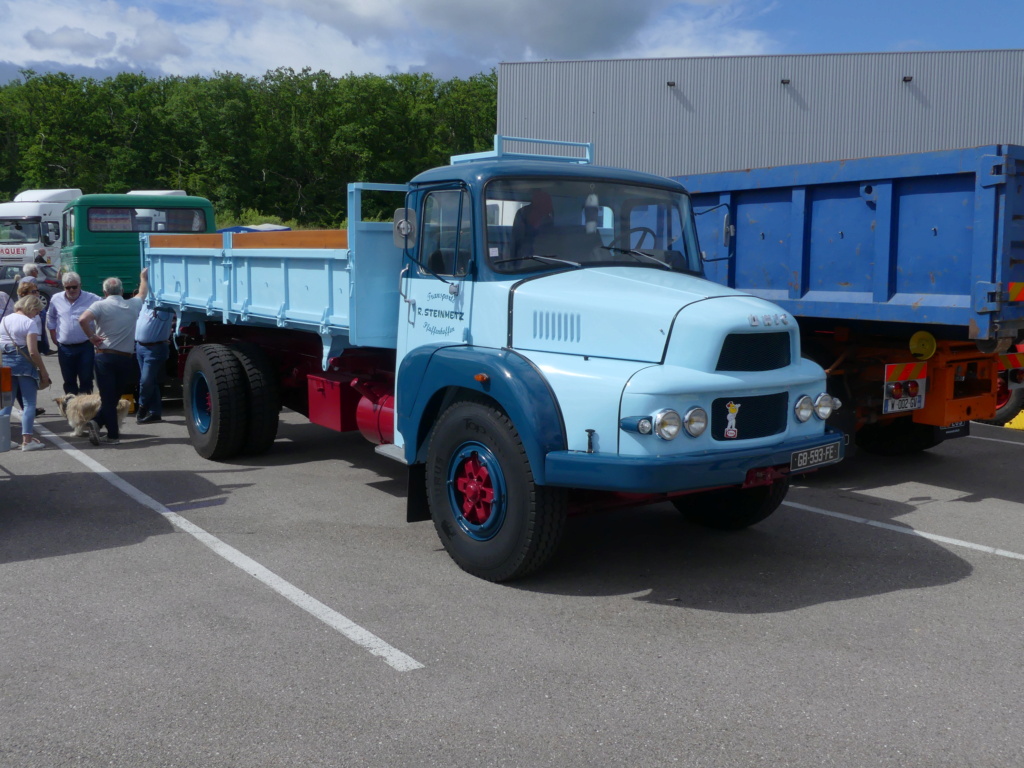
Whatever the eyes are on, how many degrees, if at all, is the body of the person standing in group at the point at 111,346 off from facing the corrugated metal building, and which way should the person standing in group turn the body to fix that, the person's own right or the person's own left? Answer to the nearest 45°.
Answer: approximately 45° to the person's own right

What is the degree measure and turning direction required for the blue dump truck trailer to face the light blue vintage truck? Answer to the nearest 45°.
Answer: approximately 90° to its left

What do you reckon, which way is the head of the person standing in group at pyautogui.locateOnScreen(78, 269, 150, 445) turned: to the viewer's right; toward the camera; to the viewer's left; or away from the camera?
away from the camera

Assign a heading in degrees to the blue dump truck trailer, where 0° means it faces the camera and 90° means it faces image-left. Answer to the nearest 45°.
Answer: approximately 135°

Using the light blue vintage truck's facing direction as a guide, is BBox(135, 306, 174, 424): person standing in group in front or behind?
behind

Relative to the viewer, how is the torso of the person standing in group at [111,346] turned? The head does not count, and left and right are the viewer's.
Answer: facing away from the viewer

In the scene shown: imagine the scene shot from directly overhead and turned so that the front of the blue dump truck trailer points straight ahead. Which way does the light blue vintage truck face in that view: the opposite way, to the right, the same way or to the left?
the opposite way

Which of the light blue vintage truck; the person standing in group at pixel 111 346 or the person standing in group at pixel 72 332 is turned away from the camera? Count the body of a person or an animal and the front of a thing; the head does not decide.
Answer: the person standing in group at pixel 111 346

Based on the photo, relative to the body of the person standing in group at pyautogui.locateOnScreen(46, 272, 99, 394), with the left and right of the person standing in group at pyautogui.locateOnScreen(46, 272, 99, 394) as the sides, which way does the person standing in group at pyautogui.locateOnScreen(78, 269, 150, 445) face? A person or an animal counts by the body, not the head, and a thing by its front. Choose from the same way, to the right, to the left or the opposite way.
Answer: the opposite way
